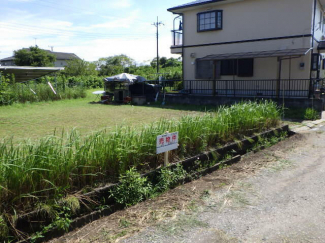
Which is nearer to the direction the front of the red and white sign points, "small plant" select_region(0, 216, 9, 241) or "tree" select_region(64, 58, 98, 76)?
the small plant

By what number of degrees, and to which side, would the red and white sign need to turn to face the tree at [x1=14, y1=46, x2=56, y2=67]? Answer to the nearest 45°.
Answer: approximately 180°

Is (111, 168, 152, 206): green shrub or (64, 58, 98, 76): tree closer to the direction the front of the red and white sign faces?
the green shrub

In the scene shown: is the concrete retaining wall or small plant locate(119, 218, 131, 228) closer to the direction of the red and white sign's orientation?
the small plant

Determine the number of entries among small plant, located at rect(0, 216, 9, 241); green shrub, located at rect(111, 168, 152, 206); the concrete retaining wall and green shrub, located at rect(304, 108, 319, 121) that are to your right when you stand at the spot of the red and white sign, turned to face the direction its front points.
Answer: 2

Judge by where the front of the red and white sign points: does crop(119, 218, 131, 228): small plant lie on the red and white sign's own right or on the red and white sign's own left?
on the red and white sign's own right

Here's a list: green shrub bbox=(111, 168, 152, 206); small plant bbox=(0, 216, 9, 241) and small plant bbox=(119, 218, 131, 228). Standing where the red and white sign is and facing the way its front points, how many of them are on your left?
0

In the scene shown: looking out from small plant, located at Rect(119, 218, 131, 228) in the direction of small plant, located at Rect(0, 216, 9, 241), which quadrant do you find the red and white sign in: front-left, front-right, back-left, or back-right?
back-right

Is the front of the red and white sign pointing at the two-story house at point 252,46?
no

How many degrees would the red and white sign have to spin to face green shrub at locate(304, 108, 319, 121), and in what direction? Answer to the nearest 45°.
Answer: approximately 90° to its left

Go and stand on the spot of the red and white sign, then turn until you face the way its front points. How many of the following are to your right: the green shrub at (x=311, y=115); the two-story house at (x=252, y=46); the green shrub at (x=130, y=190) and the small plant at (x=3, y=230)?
2

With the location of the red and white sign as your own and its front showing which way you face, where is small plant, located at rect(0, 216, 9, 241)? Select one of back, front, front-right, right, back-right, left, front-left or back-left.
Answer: right

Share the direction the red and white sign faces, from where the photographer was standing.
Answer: facing the viewer and to the right of the viewer

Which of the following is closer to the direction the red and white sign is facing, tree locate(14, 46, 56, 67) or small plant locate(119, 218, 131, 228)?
the small plant

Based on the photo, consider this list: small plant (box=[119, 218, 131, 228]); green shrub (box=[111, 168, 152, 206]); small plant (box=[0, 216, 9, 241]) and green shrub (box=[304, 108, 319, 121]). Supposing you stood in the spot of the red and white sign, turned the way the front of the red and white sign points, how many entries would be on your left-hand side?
1

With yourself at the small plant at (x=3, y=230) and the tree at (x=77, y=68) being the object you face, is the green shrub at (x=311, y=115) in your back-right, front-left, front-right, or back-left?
front-right
